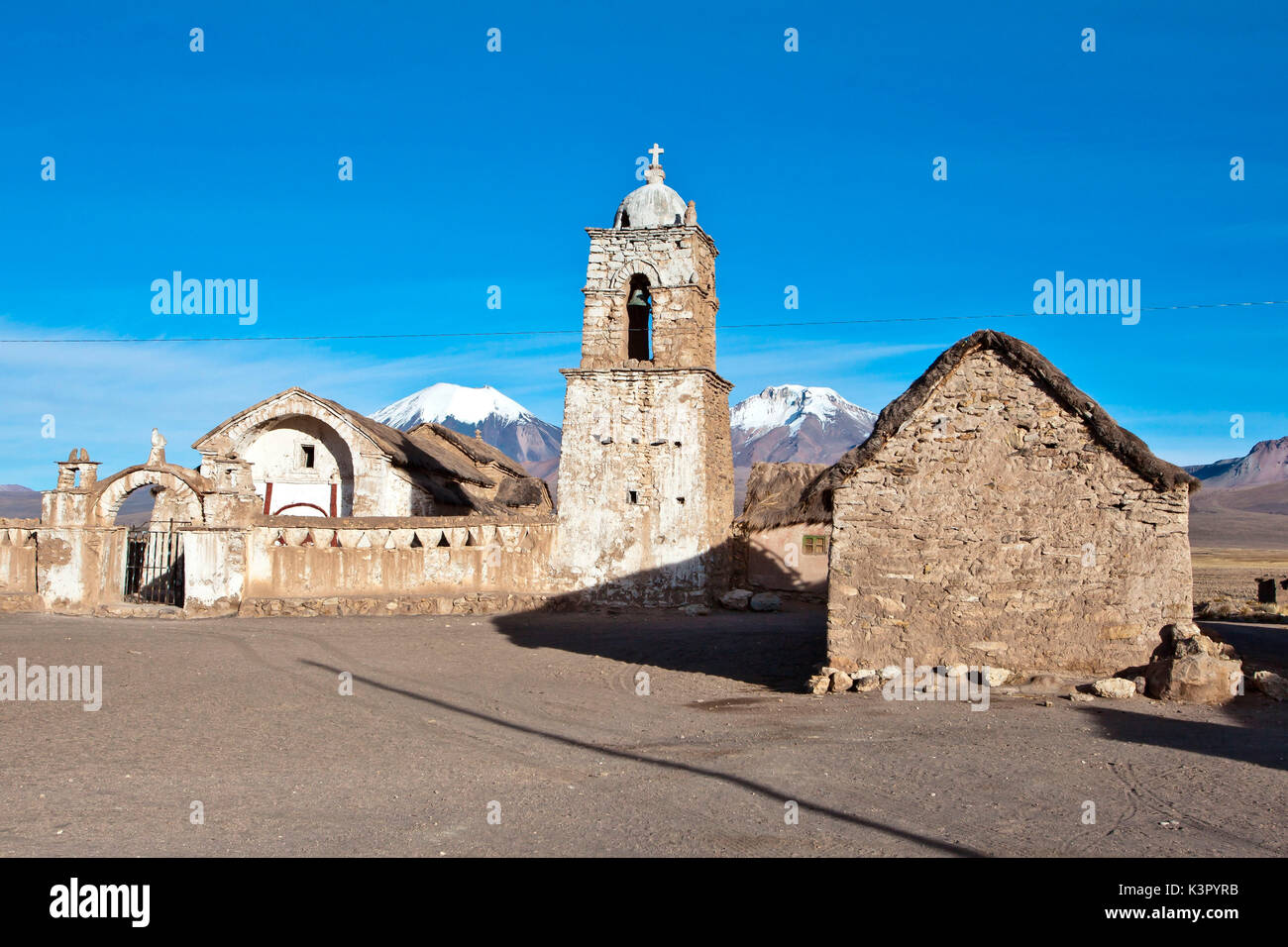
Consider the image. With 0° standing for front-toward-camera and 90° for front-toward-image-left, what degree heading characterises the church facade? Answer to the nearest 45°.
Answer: approximately 0°

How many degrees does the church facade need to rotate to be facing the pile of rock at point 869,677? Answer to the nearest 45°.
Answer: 0° — it already faces it

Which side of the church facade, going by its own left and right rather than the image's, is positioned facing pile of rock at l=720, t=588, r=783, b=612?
left

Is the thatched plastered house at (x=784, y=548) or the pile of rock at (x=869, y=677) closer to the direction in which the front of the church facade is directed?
the pile of rock

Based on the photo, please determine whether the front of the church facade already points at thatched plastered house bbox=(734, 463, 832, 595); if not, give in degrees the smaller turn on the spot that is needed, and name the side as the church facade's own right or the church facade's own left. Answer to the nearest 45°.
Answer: approximately 135° to the church facade's own left
